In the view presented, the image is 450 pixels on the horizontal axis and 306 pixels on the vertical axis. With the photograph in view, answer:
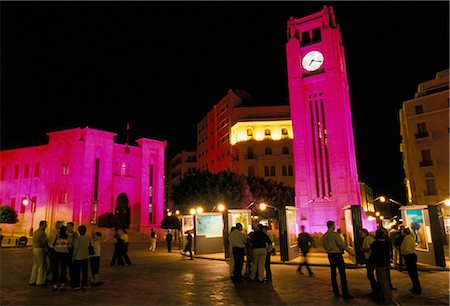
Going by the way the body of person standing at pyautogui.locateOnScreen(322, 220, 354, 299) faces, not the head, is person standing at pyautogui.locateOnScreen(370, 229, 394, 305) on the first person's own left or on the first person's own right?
on the first person's own right

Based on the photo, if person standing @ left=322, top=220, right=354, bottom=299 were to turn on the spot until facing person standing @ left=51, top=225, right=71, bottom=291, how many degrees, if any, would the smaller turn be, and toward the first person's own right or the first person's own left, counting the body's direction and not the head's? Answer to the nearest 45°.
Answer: approximately 135° to the first person's own left

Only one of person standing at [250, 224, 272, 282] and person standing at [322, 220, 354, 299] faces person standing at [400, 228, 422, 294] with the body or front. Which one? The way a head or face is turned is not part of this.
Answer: person standing at [322, 220, 354, 299]

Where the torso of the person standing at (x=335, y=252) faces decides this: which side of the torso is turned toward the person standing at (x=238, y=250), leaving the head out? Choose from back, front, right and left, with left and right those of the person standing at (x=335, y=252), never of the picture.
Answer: left

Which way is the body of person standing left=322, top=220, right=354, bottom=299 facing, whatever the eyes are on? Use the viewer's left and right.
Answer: facing away from the viewer and to the right of the viewer

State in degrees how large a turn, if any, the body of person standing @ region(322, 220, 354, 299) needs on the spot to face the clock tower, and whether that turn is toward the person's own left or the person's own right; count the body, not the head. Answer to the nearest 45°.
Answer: approximately 45° to the person's own left

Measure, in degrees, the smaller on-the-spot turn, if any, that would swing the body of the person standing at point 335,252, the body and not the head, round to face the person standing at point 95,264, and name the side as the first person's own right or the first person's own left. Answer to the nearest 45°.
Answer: approximately 135° to the first person's own left

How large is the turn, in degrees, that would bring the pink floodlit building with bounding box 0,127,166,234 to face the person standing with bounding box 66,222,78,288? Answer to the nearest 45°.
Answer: approximately 45° to its right

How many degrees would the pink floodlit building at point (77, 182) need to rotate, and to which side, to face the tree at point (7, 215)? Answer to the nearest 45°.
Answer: approximately 135° to its right
